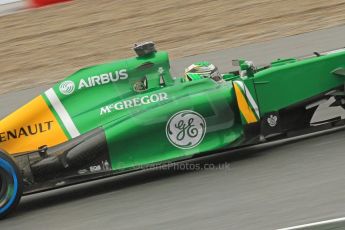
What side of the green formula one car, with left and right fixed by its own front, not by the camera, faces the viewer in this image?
right
